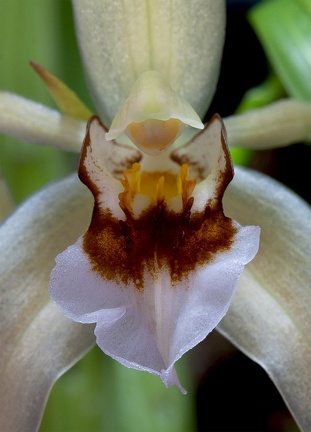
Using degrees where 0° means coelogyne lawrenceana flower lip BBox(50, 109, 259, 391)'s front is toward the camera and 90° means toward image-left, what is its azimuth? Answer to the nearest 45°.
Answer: approximately 0°

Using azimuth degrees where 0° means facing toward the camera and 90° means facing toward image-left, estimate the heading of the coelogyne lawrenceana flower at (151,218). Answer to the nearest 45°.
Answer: approximately 0°
